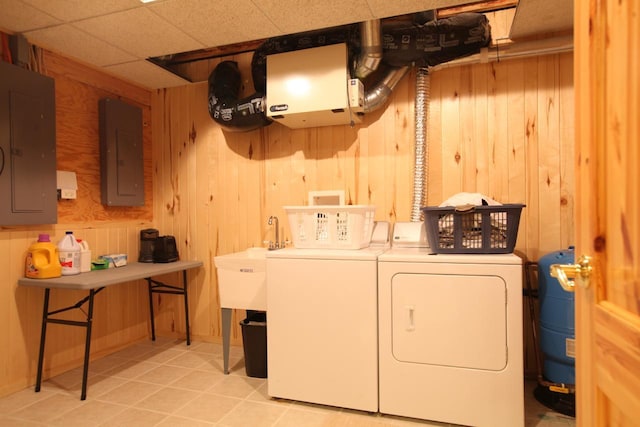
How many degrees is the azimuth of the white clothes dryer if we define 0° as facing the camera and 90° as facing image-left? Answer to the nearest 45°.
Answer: approximately 0°

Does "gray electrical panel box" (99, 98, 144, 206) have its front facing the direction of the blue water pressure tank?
yes

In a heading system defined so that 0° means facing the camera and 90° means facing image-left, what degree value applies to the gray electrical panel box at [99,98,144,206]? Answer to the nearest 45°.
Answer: approximately 315°

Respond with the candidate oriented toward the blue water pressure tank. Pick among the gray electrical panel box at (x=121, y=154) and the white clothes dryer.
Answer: the gray electrical panel box

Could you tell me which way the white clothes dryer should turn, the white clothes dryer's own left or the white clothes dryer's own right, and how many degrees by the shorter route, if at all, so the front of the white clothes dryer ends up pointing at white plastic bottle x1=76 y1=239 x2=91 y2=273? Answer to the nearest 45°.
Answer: approximately 90° to the white clothes dryer's own right

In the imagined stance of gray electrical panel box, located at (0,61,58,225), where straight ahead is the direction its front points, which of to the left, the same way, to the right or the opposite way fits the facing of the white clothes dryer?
to the right

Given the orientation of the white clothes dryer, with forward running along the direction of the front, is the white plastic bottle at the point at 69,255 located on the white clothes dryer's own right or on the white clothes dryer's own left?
on the white clothes dryer's own right

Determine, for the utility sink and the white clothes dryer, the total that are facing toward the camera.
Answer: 2
